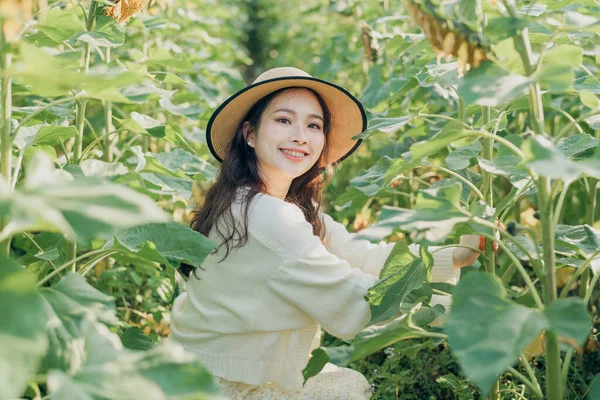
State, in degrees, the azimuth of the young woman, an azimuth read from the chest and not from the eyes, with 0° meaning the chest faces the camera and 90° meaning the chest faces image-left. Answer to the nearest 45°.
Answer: approximately 270°

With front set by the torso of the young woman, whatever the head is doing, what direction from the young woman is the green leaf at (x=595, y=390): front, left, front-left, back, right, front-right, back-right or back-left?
front-right
